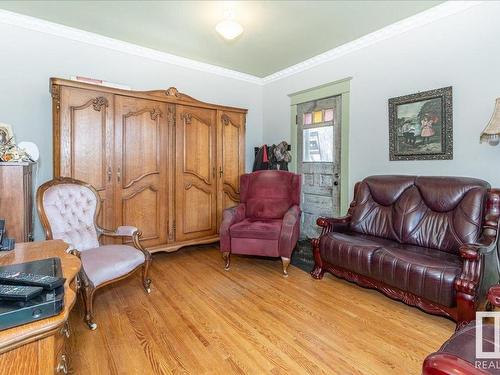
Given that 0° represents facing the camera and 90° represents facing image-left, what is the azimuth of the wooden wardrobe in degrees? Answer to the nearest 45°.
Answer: approximately 315°

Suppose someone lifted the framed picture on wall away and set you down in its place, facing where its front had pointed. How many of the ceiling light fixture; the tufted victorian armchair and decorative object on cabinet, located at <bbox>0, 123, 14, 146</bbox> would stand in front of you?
3

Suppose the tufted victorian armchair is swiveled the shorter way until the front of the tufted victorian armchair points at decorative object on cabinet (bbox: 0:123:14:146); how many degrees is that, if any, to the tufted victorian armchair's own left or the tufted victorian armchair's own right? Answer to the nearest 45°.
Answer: approximately 180°

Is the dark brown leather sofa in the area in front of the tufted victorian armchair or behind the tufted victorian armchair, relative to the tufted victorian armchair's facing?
in front

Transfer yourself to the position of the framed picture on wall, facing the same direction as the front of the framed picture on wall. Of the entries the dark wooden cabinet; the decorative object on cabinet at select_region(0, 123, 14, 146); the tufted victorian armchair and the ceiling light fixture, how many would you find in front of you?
4

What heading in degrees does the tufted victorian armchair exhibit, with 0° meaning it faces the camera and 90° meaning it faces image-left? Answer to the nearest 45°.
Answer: approximately 315°

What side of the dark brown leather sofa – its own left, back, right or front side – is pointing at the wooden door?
right

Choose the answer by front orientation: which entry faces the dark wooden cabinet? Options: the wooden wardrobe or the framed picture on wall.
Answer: the framed picture on wall

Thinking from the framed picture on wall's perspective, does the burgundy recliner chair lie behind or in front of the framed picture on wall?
in front

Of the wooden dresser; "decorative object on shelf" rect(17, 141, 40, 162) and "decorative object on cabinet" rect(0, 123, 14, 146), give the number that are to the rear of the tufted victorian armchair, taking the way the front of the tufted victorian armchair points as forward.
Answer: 2

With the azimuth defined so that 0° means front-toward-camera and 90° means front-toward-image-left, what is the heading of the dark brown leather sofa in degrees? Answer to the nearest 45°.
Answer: approximately 45°

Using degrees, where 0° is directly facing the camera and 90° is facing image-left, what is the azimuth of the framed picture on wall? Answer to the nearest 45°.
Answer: approximately 45°

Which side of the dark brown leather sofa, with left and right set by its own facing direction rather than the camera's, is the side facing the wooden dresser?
front

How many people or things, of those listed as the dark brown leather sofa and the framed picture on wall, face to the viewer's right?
0
